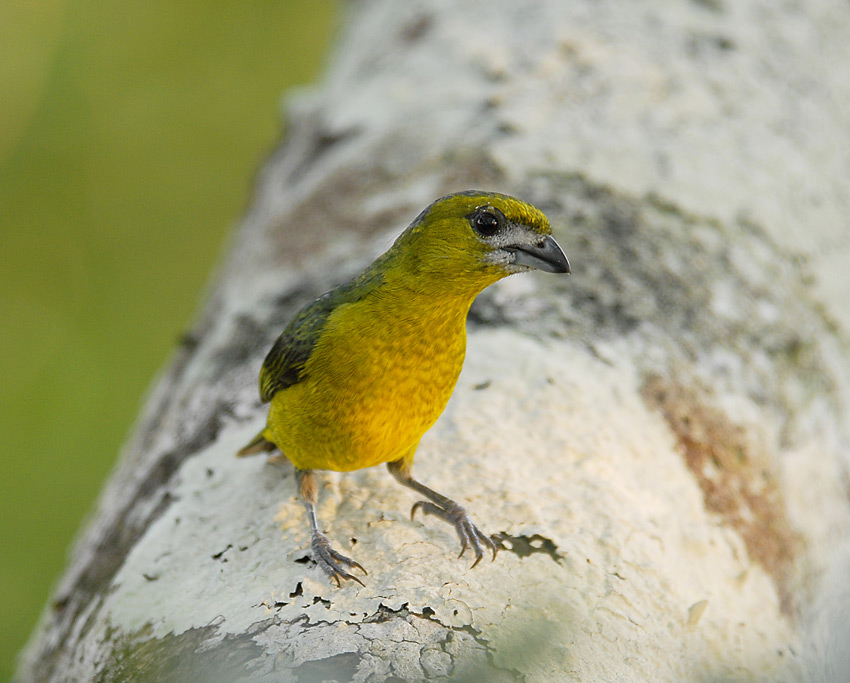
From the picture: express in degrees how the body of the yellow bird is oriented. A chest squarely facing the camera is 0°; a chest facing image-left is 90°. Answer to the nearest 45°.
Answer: approximately 315°
